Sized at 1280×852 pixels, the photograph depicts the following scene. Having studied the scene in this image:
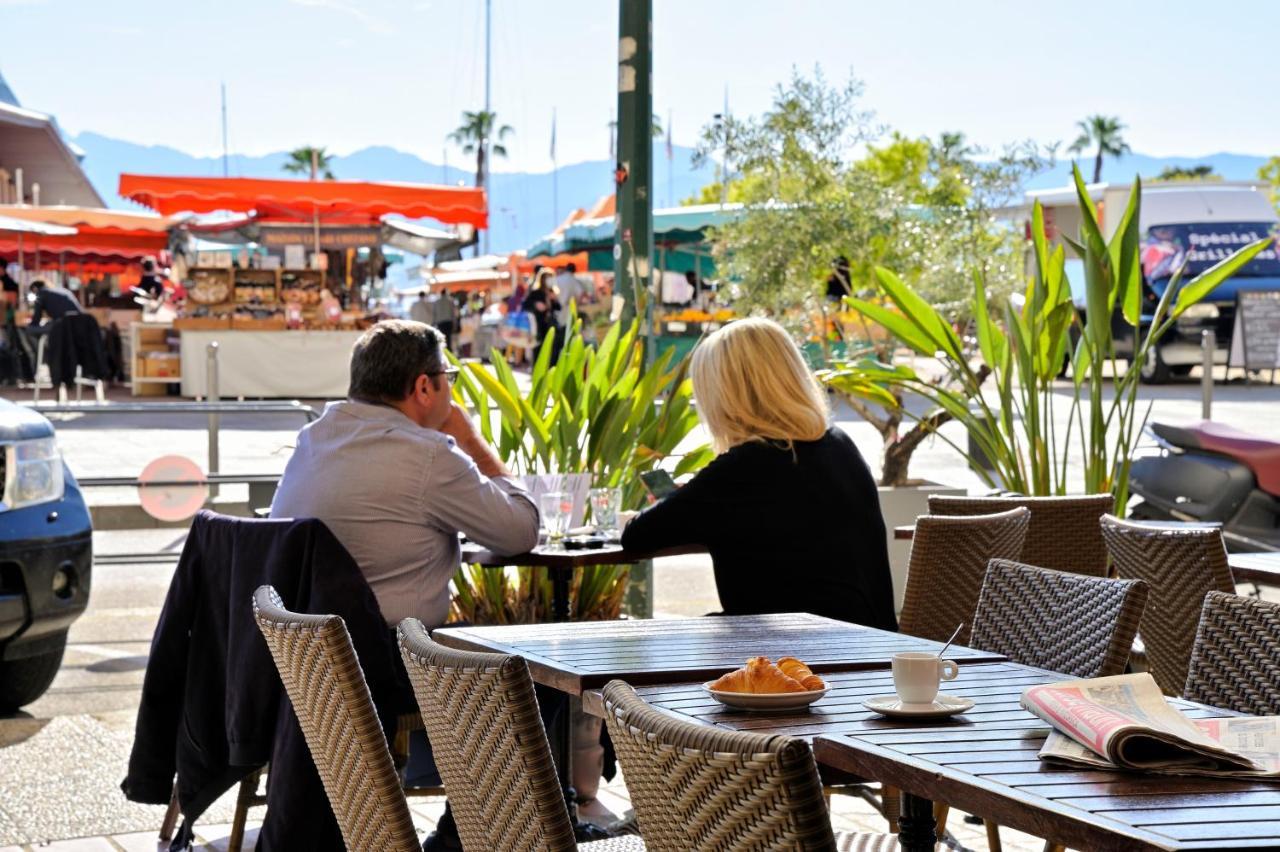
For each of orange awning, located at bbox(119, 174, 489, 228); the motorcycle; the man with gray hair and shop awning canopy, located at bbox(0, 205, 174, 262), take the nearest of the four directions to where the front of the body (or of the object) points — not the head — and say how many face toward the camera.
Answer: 2

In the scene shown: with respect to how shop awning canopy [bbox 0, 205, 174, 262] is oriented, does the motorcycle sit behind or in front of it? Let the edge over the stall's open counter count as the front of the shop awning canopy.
in front

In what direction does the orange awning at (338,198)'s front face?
toward the camera

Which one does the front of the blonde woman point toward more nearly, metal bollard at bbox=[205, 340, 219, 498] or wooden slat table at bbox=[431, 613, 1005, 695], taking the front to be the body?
the metal bollard

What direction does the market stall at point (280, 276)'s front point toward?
toward the camera

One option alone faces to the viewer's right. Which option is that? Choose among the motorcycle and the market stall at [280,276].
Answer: the motorcycle

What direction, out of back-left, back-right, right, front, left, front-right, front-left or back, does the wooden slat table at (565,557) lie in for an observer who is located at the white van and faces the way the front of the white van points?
front-right

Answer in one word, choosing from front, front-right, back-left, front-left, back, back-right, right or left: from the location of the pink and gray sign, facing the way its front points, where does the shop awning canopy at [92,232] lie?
back

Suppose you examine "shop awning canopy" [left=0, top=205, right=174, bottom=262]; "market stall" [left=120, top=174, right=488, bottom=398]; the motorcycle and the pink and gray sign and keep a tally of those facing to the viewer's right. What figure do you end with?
1

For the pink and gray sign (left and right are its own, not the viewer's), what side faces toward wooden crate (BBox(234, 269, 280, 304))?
back

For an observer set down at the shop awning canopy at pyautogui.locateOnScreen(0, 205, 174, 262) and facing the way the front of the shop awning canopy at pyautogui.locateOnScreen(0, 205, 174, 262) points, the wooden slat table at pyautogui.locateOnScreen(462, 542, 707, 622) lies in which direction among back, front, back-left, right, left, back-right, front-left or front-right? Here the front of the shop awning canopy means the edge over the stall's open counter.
front
